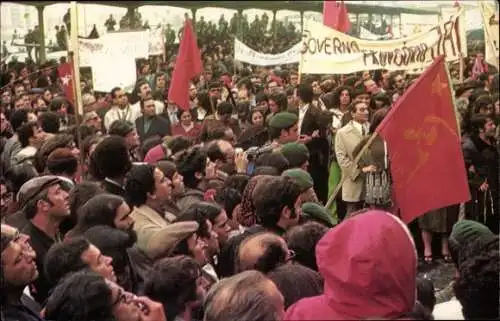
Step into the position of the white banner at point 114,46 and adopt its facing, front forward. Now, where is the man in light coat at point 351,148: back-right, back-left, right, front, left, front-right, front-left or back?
front-left

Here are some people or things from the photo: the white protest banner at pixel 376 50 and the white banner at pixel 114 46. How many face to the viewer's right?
0

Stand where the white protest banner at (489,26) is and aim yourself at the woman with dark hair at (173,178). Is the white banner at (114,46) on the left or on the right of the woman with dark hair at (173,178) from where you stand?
right

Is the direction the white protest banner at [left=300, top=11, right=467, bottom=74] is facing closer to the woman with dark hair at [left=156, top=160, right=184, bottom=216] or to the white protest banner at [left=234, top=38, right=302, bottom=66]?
the woman with dark hair

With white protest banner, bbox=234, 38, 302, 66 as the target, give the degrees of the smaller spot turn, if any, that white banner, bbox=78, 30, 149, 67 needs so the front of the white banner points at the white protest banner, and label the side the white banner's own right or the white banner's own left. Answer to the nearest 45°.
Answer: approximately 135° to the white banner's own left

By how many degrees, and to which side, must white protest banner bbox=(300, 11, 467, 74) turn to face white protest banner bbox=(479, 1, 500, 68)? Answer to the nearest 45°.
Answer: approximately 90° to its left

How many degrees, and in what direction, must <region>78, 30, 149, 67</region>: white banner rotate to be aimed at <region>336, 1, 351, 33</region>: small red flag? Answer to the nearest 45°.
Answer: approximately 135° to its left

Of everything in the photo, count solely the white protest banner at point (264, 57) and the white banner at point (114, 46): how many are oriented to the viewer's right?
0

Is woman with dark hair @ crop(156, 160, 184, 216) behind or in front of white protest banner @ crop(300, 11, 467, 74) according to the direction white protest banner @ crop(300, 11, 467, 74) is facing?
in front
